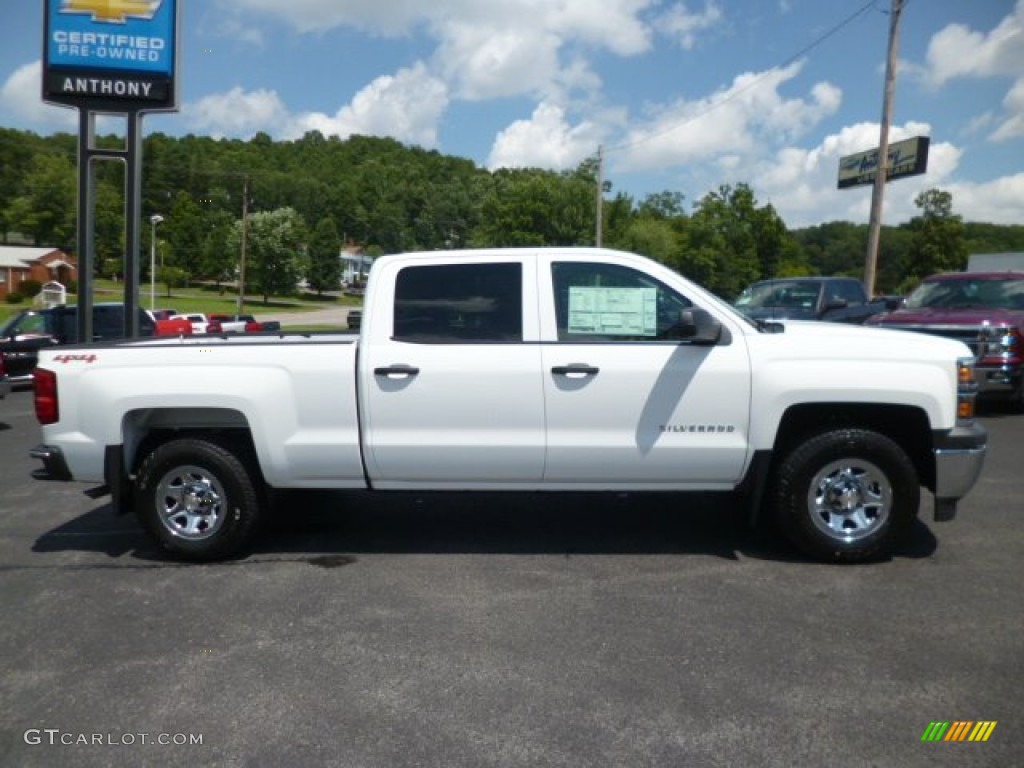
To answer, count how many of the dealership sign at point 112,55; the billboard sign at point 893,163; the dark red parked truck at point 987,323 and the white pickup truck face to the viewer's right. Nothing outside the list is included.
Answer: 1

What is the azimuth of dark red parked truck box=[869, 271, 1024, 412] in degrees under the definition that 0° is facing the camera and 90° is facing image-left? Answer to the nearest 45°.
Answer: approximately 45°

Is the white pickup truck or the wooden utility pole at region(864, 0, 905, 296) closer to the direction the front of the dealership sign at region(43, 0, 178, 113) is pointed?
the white pickup truck

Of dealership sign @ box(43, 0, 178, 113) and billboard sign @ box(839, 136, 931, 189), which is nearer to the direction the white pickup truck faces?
the billboard sign

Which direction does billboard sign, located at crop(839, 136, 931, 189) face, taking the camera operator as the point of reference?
facing the viewer and to the left of the viewer

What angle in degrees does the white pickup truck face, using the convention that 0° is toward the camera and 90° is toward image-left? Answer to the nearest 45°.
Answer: approximately 270°

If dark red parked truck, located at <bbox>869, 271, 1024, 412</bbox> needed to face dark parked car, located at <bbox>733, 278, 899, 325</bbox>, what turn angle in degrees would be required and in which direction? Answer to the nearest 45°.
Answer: approximately 90° to its right

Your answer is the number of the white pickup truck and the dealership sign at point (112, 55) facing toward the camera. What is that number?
1

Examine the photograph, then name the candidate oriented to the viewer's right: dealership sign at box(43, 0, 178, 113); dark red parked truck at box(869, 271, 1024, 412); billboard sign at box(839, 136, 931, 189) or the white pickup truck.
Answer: the white pickup truck

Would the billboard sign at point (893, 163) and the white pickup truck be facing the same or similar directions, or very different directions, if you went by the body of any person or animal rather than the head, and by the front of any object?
very different directions

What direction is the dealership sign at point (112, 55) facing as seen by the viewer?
toward the camera

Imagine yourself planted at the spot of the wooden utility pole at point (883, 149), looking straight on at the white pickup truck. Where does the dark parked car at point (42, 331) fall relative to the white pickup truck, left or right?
right

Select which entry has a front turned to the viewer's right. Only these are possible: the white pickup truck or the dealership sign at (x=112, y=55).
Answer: the white pickup truck

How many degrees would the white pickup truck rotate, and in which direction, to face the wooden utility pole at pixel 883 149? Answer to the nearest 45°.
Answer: approximately 45° to its left

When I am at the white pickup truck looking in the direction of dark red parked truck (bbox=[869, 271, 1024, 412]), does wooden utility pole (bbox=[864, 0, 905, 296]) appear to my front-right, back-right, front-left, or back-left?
front-left
